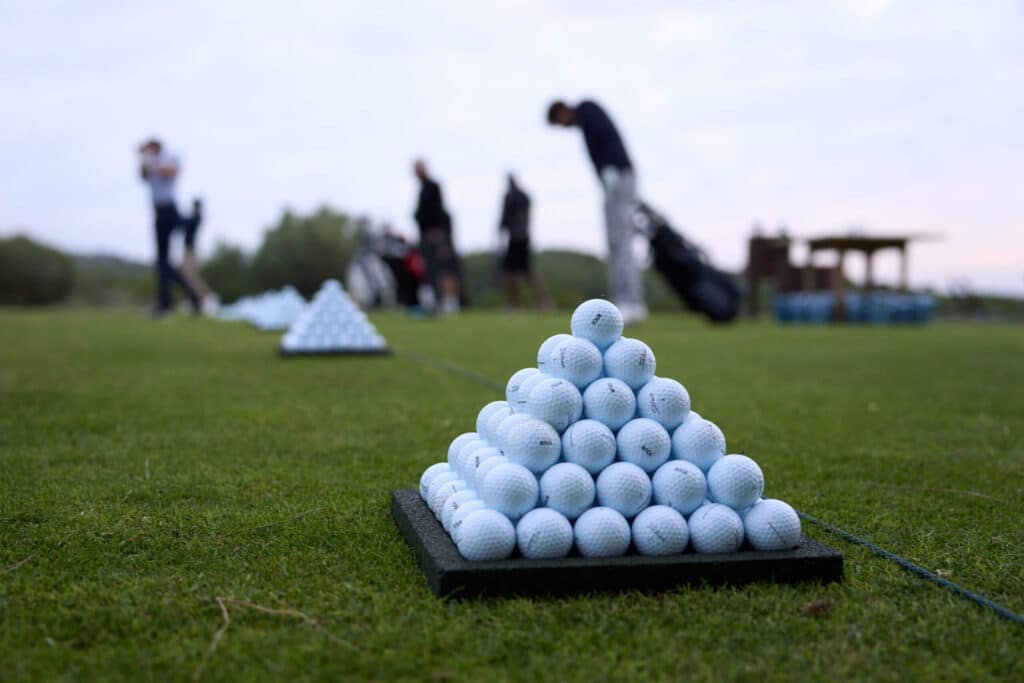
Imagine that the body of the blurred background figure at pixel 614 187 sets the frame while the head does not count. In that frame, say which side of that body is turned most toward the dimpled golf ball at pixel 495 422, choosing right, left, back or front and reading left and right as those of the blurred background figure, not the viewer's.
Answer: left

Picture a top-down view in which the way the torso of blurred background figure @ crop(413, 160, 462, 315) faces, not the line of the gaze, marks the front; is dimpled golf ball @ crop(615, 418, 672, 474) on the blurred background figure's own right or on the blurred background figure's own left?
on the blurred background figure's own left

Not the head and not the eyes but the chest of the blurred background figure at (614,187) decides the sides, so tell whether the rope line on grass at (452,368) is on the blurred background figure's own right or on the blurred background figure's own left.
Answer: on the blurred background figure's own left

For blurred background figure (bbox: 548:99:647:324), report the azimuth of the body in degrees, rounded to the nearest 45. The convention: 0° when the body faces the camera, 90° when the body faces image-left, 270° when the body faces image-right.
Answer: approximately 90°

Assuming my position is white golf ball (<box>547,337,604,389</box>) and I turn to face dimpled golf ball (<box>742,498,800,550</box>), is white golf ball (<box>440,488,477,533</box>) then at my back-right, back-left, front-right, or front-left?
back-right

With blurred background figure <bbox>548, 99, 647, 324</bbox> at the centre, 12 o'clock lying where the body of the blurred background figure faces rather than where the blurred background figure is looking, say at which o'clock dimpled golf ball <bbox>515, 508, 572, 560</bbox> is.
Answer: The dimpled golf ball is roughly at 9 o'clock from the blurred background figure.
